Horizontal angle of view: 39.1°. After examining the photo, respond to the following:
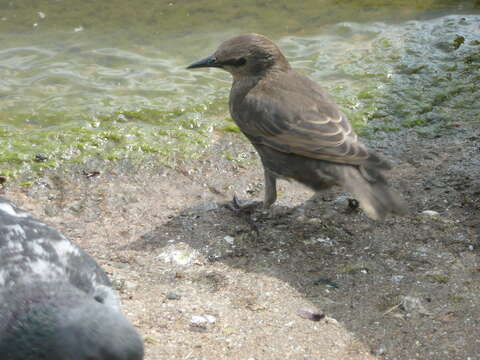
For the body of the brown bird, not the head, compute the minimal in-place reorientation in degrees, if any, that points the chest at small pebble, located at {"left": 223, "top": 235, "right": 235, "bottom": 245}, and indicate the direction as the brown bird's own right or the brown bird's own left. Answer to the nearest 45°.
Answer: approximately 45° to the brown bird's own left

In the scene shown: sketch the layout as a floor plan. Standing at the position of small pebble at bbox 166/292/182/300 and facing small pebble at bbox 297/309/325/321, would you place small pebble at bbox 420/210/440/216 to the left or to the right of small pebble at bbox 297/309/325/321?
left

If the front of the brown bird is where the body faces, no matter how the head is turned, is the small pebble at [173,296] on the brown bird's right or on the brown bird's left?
on the brown bird's left

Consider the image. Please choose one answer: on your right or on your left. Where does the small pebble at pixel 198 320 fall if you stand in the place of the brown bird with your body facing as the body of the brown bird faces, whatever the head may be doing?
on your left

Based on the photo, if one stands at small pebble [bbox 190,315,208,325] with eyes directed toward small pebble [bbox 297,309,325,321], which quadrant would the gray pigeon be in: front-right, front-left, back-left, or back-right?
back-right

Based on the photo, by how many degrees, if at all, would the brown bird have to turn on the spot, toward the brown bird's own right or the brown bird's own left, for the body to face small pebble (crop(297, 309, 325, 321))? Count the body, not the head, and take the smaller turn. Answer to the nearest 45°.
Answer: approximately 90° to the brown bird's own left

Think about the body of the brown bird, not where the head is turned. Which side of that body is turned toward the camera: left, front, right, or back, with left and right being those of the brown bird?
left

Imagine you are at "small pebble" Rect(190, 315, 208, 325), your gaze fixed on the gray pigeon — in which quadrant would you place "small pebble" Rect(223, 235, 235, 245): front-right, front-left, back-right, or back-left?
back-right

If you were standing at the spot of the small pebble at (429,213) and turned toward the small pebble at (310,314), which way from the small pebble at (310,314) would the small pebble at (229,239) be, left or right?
right

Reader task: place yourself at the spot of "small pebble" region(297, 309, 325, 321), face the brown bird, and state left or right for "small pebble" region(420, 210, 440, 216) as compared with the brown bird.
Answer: right

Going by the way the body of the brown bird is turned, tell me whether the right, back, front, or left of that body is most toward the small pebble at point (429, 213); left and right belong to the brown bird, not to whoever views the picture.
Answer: back

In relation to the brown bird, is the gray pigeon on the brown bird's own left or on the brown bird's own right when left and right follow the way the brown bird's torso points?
on the brown bird's own left
